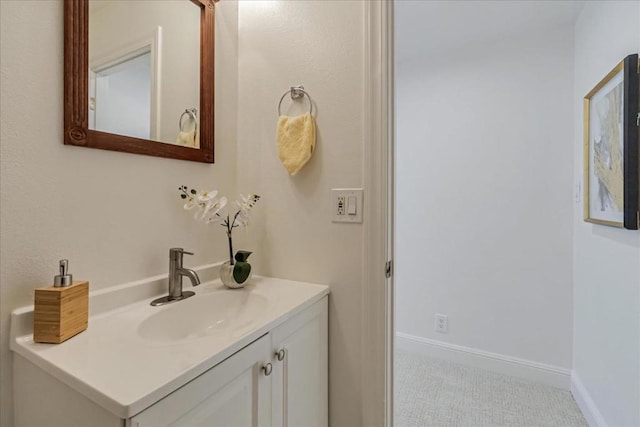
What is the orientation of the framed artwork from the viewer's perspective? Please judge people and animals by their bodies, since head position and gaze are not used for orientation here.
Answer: to the viewer's left

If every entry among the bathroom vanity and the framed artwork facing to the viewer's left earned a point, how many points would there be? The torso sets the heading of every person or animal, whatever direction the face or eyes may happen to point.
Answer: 1

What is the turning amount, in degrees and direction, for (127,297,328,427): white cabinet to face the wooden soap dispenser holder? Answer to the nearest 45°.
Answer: approximately 135° to its right

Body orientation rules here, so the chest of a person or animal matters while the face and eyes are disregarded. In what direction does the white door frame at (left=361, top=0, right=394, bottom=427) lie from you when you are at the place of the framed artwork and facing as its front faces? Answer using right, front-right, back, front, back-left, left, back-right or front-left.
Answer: front-left

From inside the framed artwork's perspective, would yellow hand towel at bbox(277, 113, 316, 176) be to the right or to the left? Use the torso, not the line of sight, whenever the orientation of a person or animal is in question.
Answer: on its left

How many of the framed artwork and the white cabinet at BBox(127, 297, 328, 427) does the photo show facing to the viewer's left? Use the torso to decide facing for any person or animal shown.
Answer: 1
